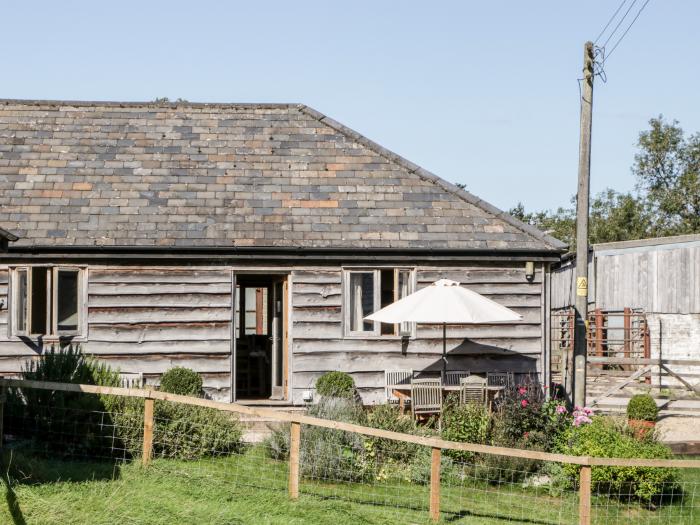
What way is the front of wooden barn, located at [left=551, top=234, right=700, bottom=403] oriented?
toward the camera

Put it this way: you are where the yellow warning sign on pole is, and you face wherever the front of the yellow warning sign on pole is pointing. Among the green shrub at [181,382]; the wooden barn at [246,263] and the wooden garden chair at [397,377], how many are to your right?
3

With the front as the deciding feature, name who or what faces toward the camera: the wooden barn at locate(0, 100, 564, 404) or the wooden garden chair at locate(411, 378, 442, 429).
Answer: the wooden barn

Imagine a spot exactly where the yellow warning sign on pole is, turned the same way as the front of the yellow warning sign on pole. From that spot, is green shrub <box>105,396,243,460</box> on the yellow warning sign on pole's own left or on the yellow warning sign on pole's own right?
on the yellow warning sign on pole's own right

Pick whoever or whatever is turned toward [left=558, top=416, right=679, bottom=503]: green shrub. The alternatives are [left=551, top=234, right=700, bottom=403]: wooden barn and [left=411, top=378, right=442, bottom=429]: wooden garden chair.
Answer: the wooden barn

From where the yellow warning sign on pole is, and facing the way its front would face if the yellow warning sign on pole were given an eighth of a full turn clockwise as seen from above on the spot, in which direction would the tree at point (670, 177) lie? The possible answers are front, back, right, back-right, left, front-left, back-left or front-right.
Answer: back-right

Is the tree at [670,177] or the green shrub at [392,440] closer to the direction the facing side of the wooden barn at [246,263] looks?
the green shrub

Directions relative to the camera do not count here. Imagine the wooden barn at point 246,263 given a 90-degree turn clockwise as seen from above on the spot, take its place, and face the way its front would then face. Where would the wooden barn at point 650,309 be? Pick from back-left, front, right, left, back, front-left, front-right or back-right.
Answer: back-right

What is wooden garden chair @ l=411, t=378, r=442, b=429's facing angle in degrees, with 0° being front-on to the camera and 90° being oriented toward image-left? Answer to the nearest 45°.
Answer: approximately 180°

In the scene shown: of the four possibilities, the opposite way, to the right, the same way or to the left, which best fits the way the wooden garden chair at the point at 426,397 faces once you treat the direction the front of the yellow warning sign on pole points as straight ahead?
the opposite way

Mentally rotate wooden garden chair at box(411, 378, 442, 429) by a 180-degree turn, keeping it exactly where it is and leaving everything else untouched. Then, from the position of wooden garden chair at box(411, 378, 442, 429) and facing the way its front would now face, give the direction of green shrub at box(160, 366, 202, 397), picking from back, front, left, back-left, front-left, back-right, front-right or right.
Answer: right

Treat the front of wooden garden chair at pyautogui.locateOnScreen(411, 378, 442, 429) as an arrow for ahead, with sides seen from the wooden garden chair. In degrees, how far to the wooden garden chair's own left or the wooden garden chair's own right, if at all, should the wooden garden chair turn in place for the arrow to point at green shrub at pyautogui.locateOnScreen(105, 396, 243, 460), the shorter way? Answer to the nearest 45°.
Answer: approximately 135° to the wooden garden chair's own left

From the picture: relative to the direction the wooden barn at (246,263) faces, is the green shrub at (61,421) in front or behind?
in front

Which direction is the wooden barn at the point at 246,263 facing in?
toward the camera

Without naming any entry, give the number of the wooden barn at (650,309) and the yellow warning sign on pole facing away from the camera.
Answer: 0
